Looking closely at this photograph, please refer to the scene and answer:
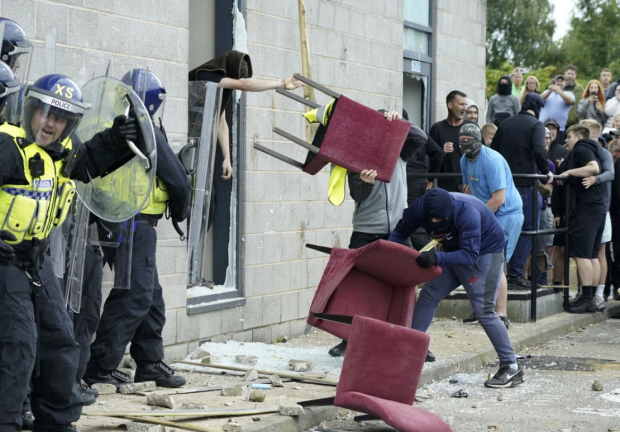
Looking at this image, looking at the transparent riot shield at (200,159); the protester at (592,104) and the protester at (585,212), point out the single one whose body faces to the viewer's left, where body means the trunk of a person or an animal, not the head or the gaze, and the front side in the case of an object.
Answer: the protester at (585,212)

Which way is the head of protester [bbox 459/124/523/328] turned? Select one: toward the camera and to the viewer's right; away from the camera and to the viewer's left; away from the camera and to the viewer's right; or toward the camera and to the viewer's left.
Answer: toward the camera and to the viewer's left

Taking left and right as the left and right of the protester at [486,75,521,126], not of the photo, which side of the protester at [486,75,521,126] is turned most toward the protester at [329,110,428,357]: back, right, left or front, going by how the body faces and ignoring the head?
front

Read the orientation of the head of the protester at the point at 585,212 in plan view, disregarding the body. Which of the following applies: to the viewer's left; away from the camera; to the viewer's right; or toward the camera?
to the viewer's left

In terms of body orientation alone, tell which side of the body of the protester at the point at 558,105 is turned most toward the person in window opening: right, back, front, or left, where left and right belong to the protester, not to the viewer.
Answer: front

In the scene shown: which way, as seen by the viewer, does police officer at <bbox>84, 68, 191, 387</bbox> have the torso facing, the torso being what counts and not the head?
to the viewer's right

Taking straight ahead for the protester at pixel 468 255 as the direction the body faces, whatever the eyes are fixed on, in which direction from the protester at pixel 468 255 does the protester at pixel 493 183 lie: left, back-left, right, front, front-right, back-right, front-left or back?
back-right

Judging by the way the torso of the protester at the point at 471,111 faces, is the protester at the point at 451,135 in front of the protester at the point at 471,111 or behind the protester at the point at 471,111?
in front

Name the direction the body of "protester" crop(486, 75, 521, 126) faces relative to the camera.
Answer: toward the camera

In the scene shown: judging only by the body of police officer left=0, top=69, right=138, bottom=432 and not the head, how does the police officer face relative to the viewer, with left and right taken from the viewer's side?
facing the viewer and to the right of the viewer

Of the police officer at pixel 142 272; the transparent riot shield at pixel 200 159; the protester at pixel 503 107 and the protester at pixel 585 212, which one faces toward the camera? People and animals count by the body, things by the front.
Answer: the protester at pixel 503 107

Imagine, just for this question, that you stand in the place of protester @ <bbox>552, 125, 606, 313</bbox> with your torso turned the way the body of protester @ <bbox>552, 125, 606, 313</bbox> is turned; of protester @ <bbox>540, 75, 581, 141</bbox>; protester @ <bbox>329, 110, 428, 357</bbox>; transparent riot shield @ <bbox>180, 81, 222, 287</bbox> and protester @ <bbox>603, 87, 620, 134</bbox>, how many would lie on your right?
2

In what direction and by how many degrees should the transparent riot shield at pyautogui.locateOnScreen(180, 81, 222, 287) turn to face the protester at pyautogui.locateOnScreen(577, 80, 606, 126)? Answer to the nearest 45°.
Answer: approximately 45° to its left
